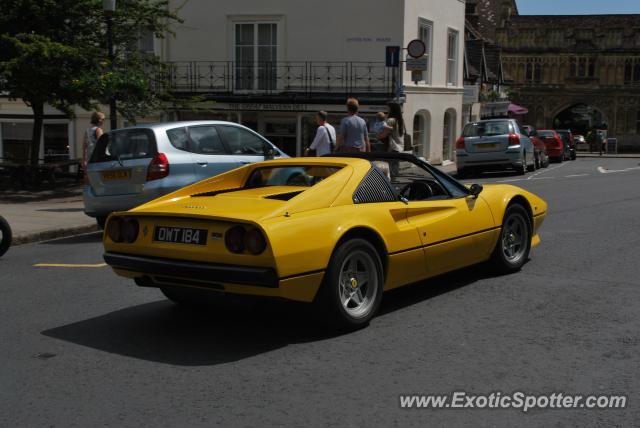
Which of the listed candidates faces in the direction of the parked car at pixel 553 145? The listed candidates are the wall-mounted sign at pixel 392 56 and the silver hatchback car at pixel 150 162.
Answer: the silver hatchback car

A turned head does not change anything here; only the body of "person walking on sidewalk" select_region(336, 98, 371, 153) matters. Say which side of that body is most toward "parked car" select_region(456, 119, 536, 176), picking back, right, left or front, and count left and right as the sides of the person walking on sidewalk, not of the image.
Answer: front

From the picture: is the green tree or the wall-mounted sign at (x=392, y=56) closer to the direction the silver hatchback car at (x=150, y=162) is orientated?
the wall-mounted sign

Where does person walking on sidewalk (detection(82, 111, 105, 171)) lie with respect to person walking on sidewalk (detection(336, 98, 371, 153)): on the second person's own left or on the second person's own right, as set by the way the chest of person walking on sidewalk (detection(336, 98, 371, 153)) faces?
on the second person's own left

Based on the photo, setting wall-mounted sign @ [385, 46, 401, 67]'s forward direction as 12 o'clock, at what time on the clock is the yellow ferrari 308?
The yellow ferrari 308 is roughly at 12 o'clock from the wall-mounted sign.

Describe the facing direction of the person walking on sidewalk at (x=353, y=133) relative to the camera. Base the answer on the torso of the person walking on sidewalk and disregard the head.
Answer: away from the camera

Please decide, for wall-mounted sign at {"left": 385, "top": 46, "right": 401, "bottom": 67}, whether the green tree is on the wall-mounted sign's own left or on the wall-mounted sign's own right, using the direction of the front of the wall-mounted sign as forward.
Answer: on the wall-mounted sign's own right

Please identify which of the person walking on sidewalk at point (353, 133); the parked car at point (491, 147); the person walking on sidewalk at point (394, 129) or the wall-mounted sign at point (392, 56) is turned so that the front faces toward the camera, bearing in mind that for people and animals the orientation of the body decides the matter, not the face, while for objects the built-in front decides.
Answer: the wall-mounted sign

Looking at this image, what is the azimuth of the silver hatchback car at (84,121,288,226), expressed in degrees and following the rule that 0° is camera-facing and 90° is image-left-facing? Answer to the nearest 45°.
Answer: approximately 225°

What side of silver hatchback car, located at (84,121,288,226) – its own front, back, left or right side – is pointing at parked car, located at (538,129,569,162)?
front

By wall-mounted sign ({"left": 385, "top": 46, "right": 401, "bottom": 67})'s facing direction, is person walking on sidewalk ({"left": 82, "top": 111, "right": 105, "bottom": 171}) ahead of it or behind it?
ahead

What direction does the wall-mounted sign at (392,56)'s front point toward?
toward the camera
